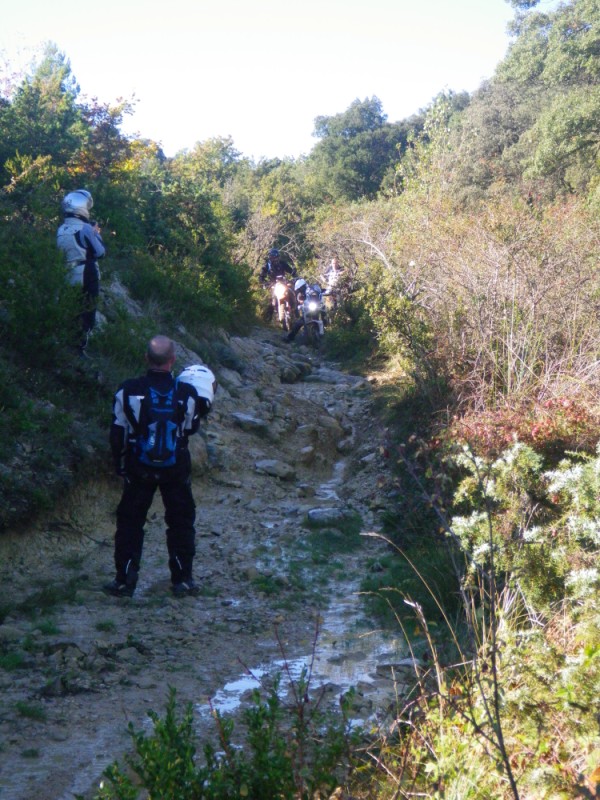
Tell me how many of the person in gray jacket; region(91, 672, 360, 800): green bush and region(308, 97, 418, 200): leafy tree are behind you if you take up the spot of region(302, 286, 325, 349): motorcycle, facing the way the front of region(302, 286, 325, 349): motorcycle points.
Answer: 1

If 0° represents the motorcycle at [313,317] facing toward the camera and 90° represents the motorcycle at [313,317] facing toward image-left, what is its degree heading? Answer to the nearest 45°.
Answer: approximately 0°

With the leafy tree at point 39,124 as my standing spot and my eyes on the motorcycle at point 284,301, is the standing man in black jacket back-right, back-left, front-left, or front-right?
back-right

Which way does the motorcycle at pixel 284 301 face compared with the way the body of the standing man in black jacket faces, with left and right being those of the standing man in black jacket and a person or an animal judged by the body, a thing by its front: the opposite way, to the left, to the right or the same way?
the opposite way

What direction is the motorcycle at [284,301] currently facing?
toward the camera

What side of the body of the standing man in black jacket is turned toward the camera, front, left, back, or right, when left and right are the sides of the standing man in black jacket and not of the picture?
back

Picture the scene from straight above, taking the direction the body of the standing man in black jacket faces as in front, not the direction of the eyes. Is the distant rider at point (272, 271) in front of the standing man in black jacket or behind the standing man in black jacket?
in front

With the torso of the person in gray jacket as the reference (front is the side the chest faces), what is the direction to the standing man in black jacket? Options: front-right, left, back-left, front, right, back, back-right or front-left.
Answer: back-right

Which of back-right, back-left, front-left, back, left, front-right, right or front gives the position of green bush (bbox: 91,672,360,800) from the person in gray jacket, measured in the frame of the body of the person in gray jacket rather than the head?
back-right

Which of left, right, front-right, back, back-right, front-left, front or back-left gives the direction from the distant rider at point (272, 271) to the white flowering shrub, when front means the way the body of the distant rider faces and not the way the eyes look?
front

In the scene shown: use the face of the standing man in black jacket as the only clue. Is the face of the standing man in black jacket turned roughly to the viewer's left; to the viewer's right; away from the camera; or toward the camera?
away from the camera

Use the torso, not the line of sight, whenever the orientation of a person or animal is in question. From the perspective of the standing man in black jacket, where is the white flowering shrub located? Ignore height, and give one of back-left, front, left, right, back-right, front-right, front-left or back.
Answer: back-right

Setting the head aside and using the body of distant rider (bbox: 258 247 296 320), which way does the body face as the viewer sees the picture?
toward the camera

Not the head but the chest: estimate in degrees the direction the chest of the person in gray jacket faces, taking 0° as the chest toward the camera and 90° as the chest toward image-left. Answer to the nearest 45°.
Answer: approximately 225°

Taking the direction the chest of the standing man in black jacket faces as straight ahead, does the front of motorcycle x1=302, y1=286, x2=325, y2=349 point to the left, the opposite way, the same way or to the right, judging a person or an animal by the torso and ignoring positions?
the opposite way

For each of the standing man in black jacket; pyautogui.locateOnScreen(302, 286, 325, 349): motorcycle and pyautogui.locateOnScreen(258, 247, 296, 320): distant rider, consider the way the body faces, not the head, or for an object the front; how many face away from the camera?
1

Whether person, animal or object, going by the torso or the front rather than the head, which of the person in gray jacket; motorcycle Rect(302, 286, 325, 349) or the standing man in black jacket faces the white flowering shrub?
the motorcycle
